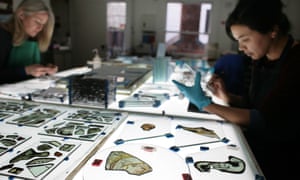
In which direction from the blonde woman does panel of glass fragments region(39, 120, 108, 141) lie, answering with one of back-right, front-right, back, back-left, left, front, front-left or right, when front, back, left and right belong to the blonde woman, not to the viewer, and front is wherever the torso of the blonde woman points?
front-right

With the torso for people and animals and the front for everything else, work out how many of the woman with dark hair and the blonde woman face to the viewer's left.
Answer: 1

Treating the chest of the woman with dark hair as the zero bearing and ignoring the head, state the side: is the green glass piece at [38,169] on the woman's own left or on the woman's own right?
on the woman's own left

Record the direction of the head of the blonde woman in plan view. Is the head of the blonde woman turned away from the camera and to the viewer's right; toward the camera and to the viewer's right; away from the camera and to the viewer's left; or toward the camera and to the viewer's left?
toward the camera and to the viewer's right

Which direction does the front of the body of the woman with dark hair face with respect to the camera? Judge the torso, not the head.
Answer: to the viewer's left

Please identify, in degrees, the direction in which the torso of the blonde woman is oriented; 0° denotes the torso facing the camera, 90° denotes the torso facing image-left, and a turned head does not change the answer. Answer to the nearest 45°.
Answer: approximately 315°

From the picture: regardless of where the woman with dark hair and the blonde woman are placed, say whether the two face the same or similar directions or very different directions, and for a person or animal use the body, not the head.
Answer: very different directions

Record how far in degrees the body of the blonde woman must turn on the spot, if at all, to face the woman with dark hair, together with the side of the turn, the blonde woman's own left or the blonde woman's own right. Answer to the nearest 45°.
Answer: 0° — they already face them
